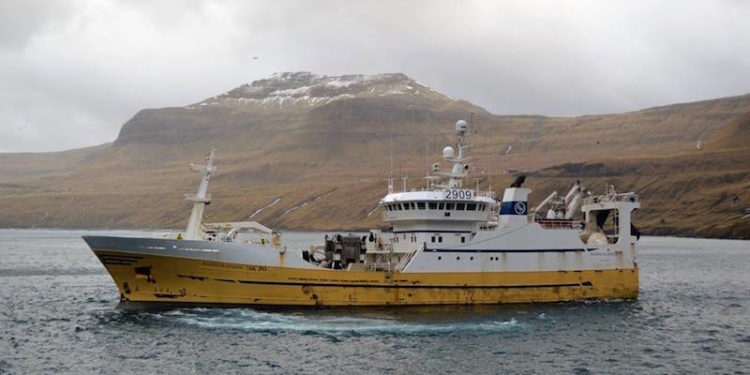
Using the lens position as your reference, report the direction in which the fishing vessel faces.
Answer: facing to the left of the viewer
